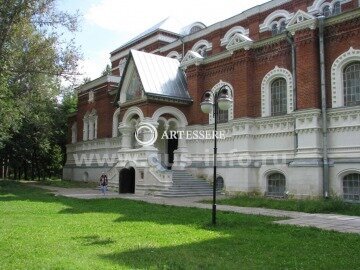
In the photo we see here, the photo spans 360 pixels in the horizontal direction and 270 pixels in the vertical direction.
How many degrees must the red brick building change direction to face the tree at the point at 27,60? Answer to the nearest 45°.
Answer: approximately 45° to its right

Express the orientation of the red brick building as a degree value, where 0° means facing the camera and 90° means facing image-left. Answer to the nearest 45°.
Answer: approximately 45°
